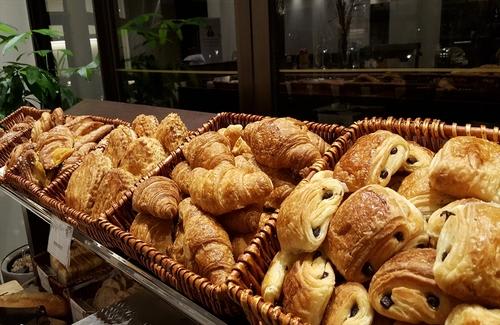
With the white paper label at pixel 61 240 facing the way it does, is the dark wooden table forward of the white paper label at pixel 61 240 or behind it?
behind

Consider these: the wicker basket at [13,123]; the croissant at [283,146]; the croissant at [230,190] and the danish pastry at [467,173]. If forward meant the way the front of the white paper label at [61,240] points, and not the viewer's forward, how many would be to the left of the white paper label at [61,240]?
3

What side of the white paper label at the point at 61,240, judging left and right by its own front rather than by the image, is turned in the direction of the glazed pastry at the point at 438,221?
left

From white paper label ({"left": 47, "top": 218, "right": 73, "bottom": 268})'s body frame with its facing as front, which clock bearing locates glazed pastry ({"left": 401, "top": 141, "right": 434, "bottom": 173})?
The glazed pastry is roughly at 9 o'clock from the white paper label.

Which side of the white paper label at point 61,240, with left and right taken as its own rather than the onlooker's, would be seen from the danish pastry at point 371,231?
left

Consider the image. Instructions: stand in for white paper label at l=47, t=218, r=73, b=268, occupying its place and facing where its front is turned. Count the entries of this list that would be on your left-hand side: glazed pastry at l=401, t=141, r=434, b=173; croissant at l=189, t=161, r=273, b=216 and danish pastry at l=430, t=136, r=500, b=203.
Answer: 3

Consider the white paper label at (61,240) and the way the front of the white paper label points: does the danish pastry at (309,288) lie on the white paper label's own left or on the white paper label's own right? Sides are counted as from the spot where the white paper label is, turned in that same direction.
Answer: on the white paper label's own left

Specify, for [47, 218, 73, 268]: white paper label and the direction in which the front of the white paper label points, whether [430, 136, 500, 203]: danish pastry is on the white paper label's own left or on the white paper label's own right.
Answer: on the white paper label's own left

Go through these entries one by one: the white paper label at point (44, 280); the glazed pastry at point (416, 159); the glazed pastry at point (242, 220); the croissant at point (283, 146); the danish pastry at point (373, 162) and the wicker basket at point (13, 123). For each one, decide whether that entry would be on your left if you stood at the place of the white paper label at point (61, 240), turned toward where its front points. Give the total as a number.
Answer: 4

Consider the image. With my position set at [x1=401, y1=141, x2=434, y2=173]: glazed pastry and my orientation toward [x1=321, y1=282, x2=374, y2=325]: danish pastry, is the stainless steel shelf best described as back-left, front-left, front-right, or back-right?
front-right

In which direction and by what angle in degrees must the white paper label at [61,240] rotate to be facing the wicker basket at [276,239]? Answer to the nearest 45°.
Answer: approximately 90° to its left

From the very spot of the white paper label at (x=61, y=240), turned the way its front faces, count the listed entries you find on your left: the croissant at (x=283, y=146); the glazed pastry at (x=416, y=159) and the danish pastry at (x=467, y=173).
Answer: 3

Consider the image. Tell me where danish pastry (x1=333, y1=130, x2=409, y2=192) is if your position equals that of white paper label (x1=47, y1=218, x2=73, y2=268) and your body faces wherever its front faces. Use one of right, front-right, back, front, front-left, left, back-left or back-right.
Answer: left

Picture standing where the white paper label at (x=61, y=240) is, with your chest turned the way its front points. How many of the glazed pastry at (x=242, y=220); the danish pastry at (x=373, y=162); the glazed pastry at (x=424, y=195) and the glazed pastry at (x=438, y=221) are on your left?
4
